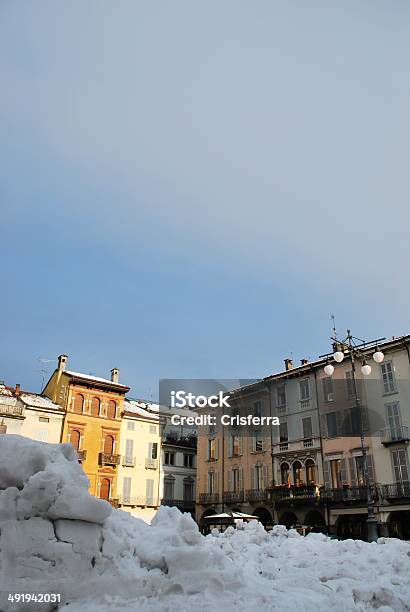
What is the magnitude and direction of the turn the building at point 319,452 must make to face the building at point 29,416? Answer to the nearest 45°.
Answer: approximately 45° to its right

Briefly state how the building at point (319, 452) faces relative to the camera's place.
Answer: facing the viewer and to the left of the viewer

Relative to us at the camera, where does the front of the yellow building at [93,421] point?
facing the viewer and to the right of the viewer

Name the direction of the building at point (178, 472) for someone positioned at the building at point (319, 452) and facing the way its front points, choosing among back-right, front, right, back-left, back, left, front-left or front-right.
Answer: right

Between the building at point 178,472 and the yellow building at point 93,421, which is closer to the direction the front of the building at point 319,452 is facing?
the yellow building

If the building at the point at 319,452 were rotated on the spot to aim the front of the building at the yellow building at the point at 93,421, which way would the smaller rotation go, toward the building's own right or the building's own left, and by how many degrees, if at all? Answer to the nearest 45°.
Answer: approximately 45° to the building's own right

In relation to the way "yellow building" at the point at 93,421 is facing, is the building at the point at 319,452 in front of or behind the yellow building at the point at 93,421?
in front

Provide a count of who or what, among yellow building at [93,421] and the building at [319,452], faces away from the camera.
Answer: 0

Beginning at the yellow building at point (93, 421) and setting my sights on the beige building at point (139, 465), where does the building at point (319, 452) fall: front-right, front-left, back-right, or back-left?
front-right

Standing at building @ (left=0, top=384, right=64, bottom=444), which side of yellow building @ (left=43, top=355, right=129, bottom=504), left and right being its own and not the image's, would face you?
right

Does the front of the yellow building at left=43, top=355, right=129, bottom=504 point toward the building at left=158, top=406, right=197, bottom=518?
no

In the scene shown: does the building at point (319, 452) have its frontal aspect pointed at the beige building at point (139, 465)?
no

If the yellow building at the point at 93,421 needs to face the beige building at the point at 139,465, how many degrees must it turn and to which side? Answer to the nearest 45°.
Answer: approximately 90° to its left

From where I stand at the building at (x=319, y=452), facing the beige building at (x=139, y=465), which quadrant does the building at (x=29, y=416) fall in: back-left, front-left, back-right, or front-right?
front-left
